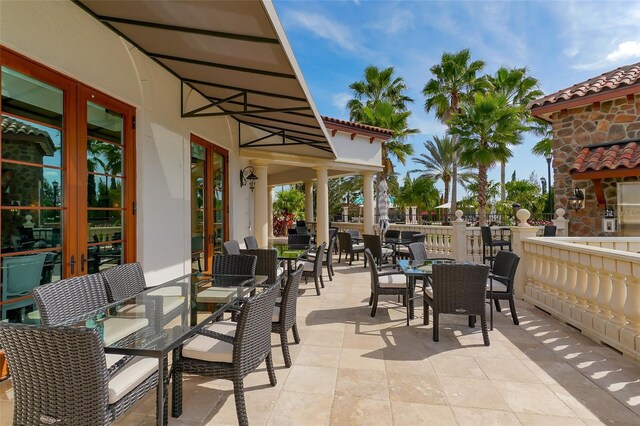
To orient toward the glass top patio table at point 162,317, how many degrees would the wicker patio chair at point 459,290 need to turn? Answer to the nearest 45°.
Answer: approximately 135° to its left

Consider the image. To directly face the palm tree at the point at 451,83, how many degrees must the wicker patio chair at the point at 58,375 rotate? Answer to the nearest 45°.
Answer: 0° — it already faces it

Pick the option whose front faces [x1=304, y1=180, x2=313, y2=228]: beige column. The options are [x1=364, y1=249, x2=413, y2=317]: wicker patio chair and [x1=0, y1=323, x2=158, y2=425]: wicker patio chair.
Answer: [x1=0, y1=323, x2=158, y2=425]: wicker patio chair

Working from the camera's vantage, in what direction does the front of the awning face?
facing to the right of the viewer

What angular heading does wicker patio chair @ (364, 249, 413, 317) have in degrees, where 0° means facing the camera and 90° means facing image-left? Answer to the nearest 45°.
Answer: approximately 270°

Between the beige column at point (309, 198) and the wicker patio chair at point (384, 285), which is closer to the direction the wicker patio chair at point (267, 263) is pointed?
the beige column

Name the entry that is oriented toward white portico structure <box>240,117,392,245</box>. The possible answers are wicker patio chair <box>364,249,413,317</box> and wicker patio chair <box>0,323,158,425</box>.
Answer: wicker patio chair <box>0,323,158,425</box>

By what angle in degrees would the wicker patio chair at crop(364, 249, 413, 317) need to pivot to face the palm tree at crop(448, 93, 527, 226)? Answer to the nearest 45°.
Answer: approximately 45° to its left

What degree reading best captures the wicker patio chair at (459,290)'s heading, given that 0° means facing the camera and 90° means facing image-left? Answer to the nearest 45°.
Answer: approximately 180°

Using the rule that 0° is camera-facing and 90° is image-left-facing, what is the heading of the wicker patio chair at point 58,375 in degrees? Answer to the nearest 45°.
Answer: approximately 225°

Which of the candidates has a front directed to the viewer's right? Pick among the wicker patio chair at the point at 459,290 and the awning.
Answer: the awning

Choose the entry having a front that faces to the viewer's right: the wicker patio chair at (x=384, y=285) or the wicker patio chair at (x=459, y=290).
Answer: the wicker patio chair at (x=384, y=285)

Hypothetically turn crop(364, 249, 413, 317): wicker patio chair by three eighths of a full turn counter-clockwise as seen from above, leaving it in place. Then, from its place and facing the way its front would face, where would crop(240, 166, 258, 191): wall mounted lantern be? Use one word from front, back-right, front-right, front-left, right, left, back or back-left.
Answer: front

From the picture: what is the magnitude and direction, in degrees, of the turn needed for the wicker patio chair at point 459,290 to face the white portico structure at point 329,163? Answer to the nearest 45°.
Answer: approximately 45° to its left

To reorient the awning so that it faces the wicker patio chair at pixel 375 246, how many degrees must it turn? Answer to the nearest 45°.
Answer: approximately 45° to its left
